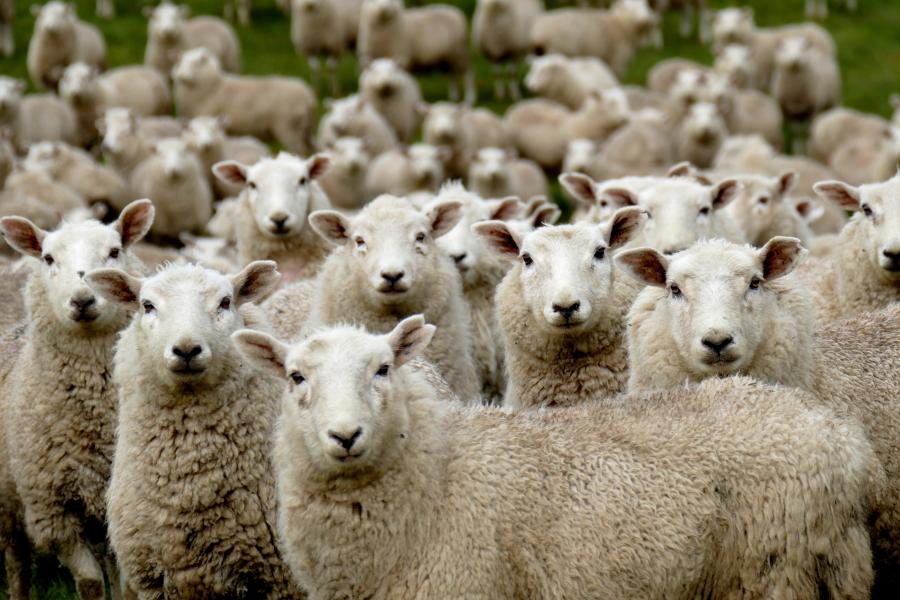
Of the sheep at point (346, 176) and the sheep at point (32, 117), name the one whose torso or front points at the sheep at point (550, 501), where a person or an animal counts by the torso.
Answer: the sheep at point (346, 176)

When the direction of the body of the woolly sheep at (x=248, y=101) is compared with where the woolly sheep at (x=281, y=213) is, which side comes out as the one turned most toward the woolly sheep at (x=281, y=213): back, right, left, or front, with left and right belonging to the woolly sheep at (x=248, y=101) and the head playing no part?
left

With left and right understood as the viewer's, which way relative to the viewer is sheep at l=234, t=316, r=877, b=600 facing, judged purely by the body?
facing to the left of the viewer

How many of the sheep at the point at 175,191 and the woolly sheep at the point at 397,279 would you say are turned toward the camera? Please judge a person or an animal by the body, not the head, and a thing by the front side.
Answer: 2

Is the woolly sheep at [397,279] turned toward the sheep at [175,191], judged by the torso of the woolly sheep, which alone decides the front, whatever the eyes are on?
no

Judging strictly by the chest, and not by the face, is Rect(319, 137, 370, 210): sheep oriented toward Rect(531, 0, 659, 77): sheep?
no

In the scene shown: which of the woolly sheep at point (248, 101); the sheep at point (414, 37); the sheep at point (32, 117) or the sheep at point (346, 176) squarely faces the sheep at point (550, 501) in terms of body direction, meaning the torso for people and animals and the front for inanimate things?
the sheep at point (346, 176)

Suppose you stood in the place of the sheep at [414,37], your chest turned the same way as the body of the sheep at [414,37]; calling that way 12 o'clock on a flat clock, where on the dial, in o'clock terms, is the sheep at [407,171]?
the sheep at [407,171] is roughly at 9 o'clock from the sheep at [414,37].

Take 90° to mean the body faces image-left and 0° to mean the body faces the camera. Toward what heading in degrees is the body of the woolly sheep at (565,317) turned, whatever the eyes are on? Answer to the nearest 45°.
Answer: approximately 0°

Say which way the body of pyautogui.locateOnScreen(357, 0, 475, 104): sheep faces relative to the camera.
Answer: to the viewer's left

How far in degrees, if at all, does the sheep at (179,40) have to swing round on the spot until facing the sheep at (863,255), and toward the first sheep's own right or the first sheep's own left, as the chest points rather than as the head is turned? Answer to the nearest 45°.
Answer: approximately 45° to the first sheep's own left

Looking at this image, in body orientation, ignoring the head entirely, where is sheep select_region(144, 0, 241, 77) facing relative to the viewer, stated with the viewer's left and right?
facing the viewer and to the left of the viewer

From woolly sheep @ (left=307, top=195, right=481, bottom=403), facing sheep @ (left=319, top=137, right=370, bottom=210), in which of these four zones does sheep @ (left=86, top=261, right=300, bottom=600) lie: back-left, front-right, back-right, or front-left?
back-left

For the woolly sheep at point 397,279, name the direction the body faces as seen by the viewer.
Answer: toward the camera

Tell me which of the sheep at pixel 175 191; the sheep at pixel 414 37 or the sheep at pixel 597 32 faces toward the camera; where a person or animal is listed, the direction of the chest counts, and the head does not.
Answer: the sheep at pixel 175 191

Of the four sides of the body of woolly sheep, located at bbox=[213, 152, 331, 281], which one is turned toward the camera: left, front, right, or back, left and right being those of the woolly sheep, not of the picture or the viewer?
front

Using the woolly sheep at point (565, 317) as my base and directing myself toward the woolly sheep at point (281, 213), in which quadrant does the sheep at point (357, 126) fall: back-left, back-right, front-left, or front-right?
front-right

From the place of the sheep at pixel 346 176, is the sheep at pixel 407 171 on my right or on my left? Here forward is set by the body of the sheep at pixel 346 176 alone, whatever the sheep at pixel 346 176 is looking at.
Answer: on my left
